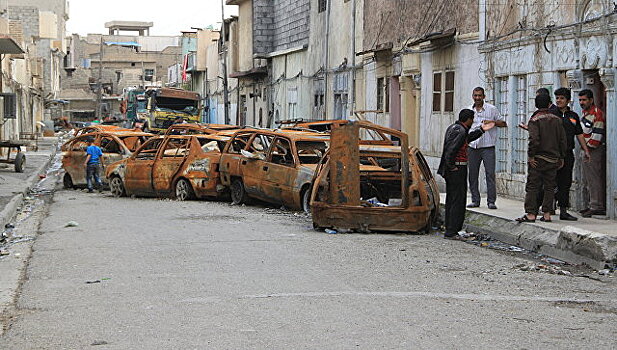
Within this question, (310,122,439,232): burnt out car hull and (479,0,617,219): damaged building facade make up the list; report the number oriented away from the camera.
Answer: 1

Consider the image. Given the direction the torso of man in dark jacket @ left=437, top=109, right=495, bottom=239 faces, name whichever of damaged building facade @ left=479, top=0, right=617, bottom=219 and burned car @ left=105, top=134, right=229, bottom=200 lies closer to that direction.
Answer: the damaged building facade

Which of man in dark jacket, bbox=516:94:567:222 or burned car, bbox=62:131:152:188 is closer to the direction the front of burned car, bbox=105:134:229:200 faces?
the burned car

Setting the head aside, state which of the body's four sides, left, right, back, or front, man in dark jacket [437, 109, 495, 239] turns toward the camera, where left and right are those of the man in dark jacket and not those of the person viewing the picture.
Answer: right

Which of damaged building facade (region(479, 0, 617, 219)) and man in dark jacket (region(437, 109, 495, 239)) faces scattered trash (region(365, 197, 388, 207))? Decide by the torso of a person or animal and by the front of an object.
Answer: the damaged building facade

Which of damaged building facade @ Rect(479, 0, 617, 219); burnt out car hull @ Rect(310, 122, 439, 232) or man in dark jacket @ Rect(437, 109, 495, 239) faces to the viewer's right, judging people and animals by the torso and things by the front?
the man in dark jacket

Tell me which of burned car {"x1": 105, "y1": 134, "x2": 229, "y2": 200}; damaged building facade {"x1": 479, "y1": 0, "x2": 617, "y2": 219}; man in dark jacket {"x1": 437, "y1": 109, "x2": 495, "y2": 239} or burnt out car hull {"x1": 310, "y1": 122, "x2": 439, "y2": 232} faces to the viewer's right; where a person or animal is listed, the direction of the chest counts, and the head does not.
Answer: the man in dark jacket

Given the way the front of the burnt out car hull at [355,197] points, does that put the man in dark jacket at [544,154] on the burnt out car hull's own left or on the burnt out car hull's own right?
on the burnt out car hull's own right

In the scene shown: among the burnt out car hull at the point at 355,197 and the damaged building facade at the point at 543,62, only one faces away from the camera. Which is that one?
the burnt out car hull

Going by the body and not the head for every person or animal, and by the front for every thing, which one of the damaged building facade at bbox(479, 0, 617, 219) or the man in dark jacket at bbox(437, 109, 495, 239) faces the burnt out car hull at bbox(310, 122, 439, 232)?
the damaged building facade

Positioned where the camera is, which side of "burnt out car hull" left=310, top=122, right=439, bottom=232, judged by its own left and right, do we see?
back

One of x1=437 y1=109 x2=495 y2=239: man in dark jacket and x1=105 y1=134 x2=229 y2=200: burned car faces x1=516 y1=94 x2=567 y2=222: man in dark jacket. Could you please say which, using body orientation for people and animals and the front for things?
x1=437 y1=109 x2=495 y2=239: man in dark jacket
